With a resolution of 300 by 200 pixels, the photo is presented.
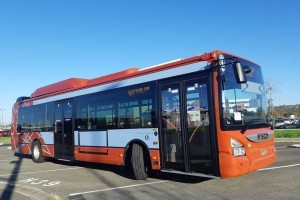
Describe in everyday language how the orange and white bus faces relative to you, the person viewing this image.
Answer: facing the viewer and to the right of the viewer
